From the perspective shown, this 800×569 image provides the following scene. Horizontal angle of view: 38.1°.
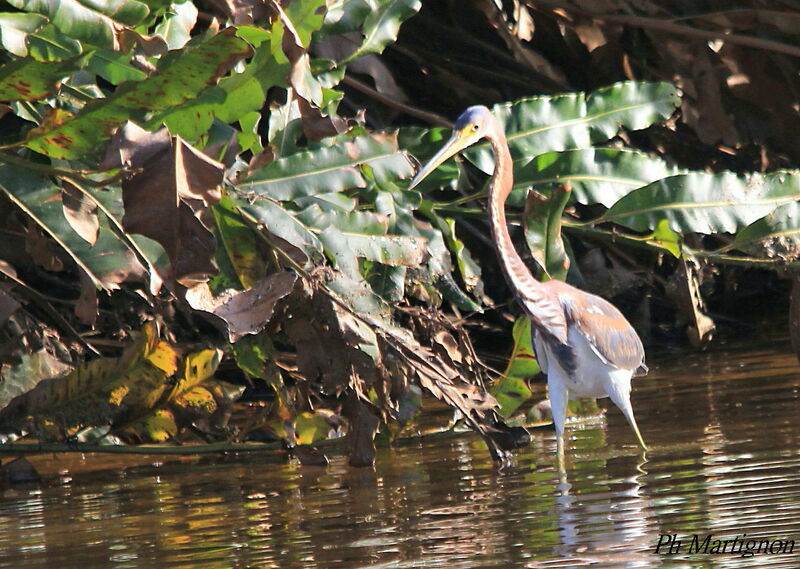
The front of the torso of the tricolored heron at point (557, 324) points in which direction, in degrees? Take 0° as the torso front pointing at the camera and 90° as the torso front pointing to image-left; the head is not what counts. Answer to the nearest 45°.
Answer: approximately 45°

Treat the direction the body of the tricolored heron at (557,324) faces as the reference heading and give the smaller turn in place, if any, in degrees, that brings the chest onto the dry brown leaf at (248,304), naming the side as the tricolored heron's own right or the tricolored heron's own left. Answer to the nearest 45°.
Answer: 0° — it already faces it

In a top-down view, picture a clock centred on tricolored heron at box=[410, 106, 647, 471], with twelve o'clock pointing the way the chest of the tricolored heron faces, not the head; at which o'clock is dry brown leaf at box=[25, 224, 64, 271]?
The dry brown leaf is roughly at 1 o'clock from the tricolored heron.

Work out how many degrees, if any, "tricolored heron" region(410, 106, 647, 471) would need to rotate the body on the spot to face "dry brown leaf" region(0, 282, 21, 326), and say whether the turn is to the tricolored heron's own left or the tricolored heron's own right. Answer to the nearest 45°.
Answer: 0° — it already faces it

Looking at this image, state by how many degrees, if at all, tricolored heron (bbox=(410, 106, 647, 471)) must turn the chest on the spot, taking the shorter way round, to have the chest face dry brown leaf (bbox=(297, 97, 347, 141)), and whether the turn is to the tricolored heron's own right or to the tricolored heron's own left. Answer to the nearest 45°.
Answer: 0° — it already faces it

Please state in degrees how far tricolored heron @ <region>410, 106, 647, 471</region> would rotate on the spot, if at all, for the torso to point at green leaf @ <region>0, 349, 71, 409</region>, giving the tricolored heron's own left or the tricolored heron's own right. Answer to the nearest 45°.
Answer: approximately 45° to the tricolored heron's own right

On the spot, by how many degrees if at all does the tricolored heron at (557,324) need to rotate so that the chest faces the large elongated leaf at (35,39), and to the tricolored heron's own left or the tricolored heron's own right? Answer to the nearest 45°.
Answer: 0° — it already faces it

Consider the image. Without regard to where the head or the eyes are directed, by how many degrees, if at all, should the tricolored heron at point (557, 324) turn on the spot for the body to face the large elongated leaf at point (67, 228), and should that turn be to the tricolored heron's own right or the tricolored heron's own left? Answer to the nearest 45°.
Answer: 0° — it already faces it
